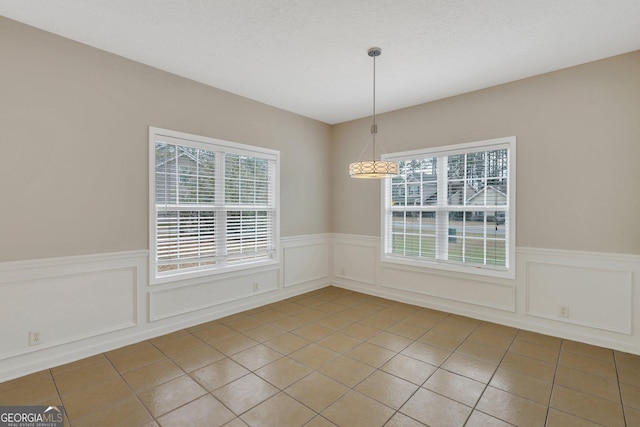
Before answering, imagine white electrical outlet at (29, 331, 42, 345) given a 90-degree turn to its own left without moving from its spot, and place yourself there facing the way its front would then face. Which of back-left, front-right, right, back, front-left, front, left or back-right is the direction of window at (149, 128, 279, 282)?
front

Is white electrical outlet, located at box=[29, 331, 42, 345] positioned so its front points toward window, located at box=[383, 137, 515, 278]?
no

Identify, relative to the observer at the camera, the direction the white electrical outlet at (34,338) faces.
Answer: facing the viewer
